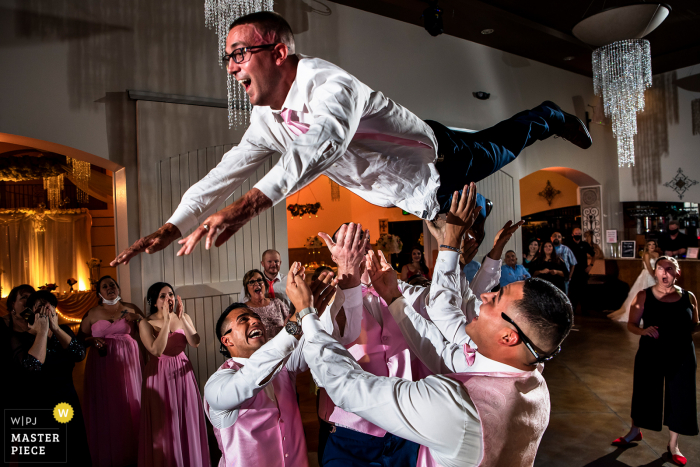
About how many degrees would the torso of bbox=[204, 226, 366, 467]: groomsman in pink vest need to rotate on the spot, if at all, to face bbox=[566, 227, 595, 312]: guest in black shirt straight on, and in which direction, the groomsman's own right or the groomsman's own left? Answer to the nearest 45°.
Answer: approximately 90° to the groomsman's own left

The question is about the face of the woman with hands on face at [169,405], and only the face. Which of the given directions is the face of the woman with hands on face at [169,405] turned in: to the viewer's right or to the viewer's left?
to the viewer's right

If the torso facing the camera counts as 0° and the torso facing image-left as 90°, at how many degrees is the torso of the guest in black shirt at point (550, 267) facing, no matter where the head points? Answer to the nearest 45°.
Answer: approximately 0°

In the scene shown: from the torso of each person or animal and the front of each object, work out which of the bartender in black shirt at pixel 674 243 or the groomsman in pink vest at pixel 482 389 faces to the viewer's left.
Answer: the groomsman in pink vest

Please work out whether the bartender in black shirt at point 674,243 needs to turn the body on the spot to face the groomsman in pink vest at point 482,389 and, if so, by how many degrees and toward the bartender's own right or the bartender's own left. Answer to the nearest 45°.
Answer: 0° — they already face them

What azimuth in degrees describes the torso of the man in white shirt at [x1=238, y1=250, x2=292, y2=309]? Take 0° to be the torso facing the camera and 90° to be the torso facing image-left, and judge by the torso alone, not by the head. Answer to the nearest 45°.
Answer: approximately 0°
